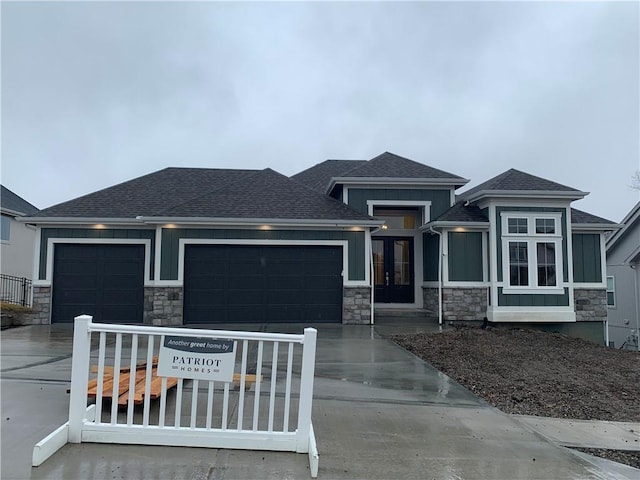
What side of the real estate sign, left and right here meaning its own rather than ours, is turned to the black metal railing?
back

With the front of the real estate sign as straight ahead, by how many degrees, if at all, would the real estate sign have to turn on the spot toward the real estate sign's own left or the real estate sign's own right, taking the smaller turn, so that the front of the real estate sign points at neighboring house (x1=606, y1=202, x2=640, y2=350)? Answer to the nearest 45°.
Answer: approximately 135° to the real estate sign's own left

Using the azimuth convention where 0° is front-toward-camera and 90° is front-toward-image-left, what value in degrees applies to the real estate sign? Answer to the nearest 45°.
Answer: approximately 0°
